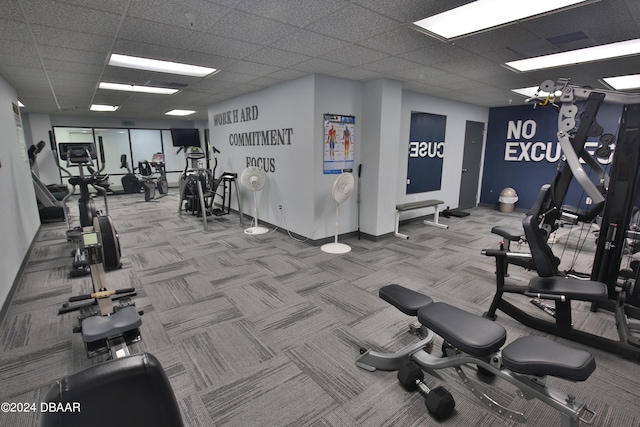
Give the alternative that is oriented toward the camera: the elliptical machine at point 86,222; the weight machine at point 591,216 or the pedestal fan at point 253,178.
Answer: the pedestal fan

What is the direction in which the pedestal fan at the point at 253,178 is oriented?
toward the camera

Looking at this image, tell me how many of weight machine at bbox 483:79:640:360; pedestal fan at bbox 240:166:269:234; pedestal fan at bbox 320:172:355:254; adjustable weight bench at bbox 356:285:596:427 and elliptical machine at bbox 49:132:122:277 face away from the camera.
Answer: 1

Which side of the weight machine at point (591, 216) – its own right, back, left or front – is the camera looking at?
left

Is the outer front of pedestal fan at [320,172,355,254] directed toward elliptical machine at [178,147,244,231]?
no

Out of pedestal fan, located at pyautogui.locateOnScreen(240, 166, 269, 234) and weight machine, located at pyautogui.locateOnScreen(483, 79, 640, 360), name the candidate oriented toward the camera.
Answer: the pedestal fan

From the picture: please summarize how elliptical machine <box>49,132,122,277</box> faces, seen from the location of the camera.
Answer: facing away from the viewer

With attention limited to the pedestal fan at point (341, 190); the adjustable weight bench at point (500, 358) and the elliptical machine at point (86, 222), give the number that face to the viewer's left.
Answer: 0

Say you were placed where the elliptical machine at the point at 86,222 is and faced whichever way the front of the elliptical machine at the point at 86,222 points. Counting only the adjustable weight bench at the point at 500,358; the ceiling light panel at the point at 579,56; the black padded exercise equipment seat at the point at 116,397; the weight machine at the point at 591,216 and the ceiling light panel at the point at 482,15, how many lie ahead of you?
0

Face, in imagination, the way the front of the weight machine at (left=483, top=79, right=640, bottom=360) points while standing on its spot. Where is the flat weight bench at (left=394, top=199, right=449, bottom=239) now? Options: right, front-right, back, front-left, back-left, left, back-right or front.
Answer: front-right

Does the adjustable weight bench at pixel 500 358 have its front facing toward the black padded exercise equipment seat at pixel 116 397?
no

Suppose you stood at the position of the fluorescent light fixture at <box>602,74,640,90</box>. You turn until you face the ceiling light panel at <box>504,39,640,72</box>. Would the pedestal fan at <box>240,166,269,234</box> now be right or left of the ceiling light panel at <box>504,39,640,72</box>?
right

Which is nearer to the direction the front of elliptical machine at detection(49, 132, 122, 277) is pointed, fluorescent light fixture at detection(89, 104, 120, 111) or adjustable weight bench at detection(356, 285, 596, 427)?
the fluorescent light fixture

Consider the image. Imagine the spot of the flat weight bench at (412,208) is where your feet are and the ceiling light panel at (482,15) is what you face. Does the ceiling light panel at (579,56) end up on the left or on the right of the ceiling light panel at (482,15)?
left

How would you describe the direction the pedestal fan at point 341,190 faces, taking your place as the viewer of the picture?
facing the viewer and to the right of the viewer

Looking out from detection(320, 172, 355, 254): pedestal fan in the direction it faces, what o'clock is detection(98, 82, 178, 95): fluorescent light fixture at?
The fluorescent light fixture is roughly at 5 o'clock from the pedestal fan.

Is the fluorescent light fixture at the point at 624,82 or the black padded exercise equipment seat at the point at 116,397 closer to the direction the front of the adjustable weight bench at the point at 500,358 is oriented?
the black padded exercise equipment seat
